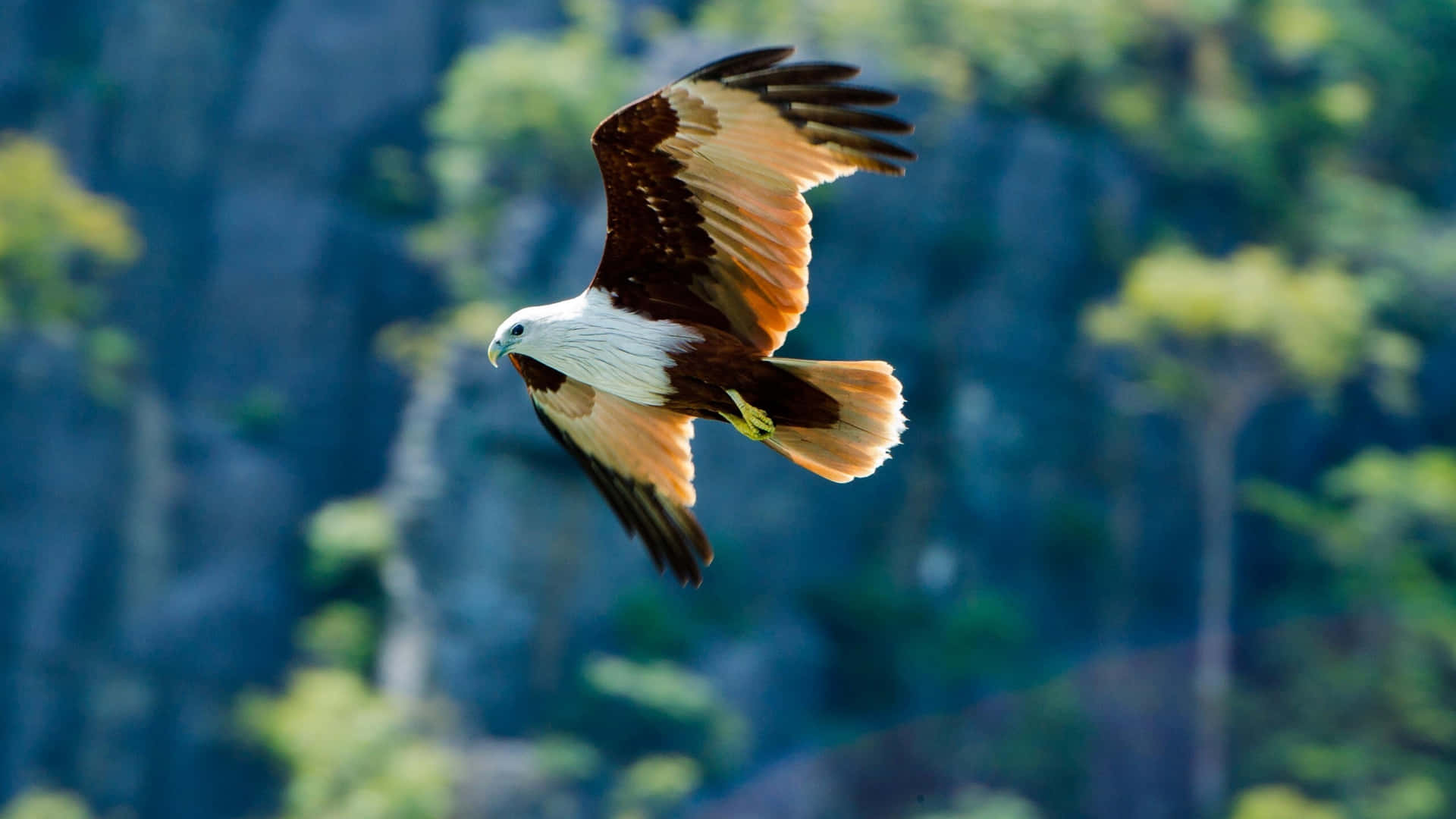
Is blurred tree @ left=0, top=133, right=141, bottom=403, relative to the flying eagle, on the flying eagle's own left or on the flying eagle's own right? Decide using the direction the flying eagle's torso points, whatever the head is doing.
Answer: on the flying eagle's own right

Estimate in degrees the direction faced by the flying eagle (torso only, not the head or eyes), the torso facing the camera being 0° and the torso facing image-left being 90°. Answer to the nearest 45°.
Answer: approximately 90°

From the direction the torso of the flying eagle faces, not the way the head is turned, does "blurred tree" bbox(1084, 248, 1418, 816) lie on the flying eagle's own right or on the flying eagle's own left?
on the flying eagle's own right
